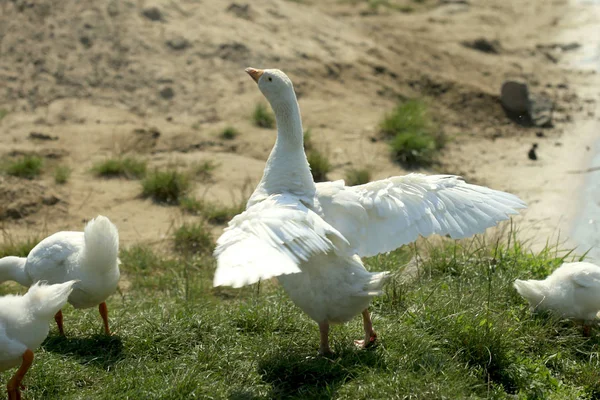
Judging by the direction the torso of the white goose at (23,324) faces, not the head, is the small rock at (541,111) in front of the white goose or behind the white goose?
behind

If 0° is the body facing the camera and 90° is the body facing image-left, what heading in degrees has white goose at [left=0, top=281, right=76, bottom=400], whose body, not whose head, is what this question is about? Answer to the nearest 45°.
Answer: approximately 90°

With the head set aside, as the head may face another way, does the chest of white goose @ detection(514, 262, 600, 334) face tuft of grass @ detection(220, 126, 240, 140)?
no

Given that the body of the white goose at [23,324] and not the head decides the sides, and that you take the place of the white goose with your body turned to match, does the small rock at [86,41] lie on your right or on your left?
on your right

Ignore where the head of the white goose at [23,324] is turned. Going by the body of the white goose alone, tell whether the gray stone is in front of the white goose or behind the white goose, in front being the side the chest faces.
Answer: behind

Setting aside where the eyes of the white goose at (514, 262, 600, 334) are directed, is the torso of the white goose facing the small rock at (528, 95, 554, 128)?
no

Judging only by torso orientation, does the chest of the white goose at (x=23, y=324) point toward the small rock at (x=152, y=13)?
no
